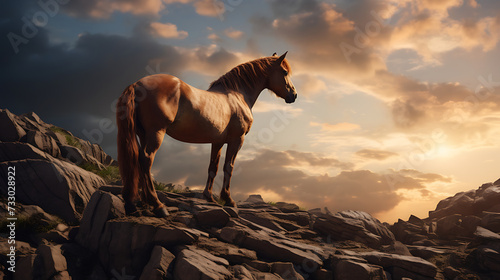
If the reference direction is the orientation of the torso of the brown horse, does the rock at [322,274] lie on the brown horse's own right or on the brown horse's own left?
on the brown horse's own right

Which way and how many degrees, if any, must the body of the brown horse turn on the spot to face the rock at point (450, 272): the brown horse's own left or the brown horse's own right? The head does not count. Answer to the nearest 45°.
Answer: approximately 45° to the brown horse's own right

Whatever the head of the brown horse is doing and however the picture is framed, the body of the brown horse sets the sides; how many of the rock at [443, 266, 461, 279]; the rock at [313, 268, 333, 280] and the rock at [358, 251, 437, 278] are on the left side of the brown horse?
0

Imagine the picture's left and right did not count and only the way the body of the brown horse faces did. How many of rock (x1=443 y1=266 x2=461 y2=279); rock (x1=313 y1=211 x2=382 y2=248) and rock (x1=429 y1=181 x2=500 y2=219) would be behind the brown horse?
0

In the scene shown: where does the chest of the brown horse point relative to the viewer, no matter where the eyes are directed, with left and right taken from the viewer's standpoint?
facing away from the viewer and to the right of the viewer

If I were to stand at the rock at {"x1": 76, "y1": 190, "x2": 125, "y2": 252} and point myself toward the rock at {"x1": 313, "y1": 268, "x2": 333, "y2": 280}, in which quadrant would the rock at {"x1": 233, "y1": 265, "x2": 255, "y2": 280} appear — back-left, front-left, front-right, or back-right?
front-right

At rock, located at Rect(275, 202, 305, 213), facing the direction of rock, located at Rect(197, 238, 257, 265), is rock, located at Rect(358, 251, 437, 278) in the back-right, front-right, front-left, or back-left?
front-left
